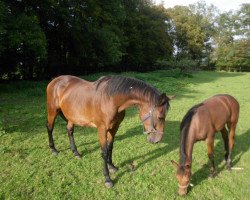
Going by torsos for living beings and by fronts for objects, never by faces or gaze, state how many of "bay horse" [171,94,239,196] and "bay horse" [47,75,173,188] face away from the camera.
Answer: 0

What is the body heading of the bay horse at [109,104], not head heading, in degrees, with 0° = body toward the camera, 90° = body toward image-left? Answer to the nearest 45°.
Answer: approximately 315°

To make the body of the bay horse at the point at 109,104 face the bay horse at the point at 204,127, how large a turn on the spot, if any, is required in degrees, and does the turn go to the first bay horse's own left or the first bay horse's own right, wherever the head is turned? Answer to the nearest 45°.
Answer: approximately 45° to the first bay horse's own left

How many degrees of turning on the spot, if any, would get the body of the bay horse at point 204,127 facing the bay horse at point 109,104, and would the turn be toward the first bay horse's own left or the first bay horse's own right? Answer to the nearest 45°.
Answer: approximately 45° to the first bay horse's own right
